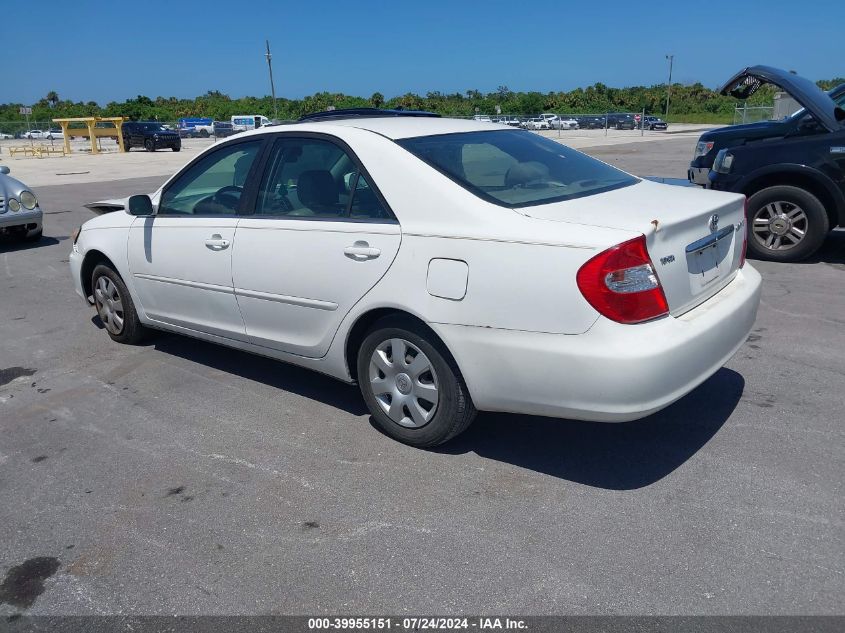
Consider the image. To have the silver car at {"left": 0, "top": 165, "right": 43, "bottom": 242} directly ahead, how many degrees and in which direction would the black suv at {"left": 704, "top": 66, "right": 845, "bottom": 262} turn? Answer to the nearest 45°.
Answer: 0° — it already faces it

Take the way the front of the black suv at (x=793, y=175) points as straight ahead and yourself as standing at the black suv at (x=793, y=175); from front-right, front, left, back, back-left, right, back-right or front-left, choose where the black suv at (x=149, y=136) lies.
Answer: front-right

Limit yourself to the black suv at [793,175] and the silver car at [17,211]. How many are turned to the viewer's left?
1

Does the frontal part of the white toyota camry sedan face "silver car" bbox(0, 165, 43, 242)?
yes

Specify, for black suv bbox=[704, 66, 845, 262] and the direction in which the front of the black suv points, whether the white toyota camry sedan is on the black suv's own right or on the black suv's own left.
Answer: on the black suv's own left

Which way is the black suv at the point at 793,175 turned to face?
to the viewer's left

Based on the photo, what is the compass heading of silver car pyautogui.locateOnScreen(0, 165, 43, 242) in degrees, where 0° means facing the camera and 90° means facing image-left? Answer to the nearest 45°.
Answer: approximately 315°

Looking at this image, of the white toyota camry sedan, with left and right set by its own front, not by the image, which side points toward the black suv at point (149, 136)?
front

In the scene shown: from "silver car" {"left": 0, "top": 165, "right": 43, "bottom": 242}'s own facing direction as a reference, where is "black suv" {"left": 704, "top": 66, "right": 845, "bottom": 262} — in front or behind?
in front

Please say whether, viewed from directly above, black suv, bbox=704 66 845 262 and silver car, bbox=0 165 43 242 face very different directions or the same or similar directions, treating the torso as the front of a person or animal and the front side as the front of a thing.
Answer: very different directions

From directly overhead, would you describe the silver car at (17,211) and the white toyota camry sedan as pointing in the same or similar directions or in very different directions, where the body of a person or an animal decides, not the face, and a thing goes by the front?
very different directions

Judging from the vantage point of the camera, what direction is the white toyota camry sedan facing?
facing away from the viewer and to the left of the viewer

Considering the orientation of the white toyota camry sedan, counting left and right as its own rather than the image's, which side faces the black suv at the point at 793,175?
right

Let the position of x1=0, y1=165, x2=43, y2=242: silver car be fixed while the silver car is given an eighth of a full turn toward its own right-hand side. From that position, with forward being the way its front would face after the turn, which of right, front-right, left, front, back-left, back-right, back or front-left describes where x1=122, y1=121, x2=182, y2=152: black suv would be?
back
